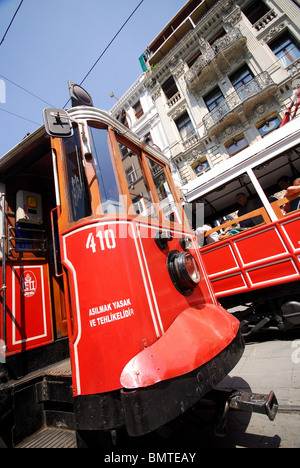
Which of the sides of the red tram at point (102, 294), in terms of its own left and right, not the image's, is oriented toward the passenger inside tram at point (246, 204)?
left

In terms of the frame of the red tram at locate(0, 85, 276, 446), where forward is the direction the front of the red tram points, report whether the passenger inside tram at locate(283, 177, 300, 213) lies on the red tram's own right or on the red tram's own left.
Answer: on the red tram's own left

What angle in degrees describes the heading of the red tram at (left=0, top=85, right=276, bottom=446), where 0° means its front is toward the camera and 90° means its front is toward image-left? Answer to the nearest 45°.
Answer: approximately 315°

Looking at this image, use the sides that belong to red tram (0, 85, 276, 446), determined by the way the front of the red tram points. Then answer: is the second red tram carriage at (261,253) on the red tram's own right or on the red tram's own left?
on the red tram's own left

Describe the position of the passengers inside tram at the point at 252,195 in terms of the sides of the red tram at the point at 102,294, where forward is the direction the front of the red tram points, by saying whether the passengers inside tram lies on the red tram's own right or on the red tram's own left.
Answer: on the red tram's own left
